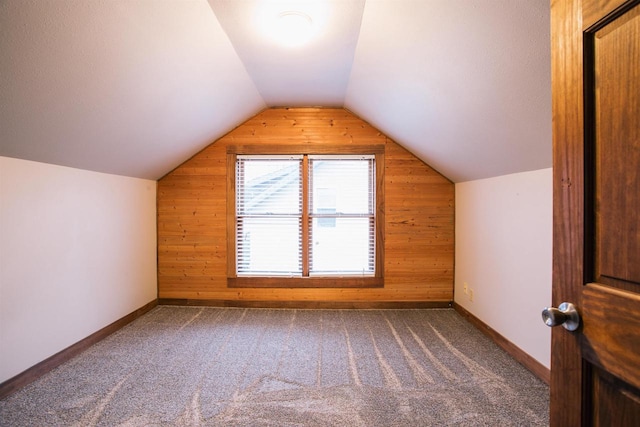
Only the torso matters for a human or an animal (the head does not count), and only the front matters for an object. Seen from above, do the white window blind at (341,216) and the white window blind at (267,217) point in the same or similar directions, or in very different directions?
same or similar directions

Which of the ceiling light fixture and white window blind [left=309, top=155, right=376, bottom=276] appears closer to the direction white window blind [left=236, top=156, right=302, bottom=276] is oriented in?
the ceiling light fixture

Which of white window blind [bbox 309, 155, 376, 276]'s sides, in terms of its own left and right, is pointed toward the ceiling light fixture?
front

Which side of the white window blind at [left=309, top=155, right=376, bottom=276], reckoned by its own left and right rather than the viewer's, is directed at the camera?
front

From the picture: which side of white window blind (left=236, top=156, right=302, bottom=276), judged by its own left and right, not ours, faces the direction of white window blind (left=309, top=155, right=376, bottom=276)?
left

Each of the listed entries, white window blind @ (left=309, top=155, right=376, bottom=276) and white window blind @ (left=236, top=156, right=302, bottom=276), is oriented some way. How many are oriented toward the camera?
2

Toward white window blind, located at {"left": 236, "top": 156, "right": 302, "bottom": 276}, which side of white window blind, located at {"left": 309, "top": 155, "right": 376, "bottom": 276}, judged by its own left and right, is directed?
right

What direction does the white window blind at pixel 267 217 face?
toward the camera

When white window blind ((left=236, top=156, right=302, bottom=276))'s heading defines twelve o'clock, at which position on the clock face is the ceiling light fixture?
The ceiling light fixture is roughly at 12 o'clock from the white window blind.
